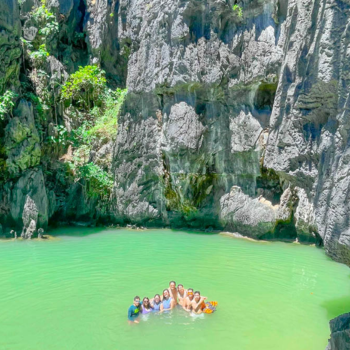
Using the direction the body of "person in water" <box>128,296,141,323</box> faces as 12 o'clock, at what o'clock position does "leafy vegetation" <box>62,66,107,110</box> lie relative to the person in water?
The leafy vegetation is roughly at 7 o'clock from the person in water.

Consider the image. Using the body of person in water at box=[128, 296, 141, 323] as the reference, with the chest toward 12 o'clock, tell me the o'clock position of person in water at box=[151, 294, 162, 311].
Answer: person in water at box=[151, 294, 162, 311] is roughly at 9 o'clock from person in water at box=[128, 296, 141, 323].

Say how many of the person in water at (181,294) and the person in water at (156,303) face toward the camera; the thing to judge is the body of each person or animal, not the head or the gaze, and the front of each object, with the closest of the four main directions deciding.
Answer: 2

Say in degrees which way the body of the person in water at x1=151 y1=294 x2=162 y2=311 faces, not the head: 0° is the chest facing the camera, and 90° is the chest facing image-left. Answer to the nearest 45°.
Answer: approximately 0°

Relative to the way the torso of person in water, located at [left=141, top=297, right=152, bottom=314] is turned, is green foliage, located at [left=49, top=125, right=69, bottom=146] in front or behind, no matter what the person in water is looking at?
behind

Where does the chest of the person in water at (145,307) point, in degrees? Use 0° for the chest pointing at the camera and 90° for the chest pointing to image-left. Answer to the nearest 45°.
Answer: approximately 0°

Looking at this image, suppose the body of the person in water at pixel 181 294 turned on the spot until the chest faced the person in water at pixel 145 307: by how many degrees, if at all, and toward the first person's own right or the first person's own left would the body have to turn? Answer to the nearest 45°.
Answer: approximately 45° to the first person's own right

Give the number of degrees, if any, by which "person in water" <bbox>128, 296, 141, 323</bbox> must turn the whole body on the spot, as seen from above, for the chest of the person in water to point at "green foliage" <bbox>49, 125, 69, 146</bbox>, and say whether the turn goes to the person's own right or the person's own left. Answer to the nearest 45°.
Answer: approximately 135° to the person's own left

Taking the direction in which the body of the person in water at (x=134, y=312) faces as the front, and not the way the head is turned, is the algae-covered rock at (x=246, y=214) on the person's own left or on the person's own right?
on the person's own left

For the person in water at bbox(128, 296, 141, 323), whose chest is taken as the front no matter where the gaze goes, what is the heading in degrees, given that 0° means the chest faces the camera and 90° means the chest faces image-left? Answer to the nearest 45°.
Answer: approximately 315°
